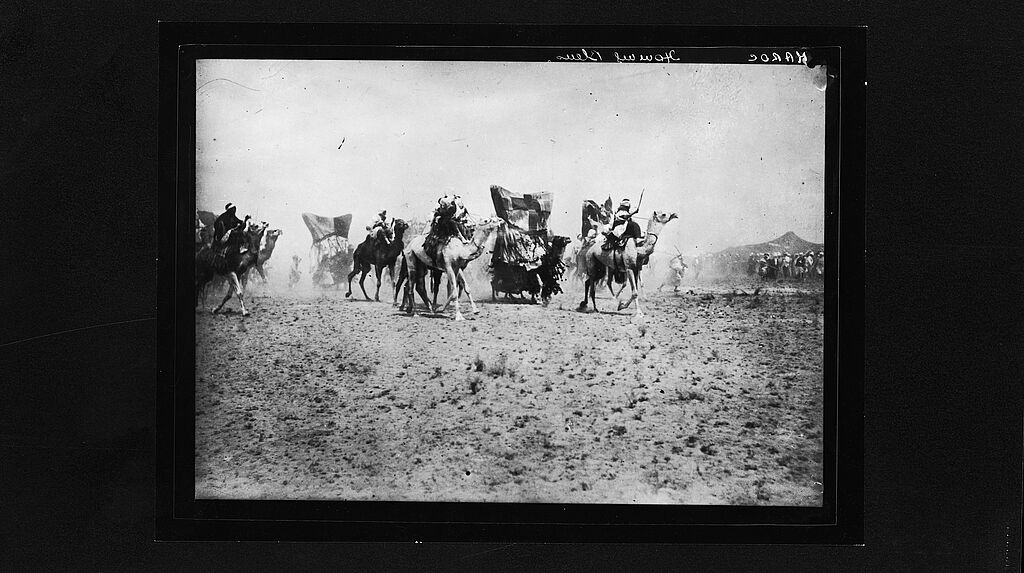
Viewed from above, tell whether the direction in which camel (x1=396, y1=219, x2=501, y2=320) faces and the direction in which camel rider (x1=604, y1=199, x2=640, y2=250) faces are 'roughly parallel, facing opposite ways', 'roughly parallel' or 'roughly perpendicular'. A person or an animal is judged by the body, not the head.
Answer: roughly parallel

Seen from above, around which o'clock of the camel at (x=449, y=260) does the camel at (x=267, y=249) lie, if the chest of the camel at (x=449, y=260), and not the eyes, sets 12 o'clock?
the camel at (x=267, y=249) is roughly at 6 o'clock from the camel at (x=449, y=260).

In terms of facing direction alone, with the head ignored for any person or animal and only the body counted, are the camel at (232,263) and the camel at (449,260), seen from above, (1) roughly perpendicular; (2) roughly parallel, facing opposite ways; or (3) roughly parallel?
roughly parallel

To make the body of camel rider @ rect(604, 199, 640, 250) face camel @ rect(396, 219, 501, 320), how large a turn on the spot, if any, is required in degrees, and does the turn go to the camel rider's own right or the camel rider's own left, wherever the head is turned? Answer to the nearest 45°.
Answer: approximately 180°

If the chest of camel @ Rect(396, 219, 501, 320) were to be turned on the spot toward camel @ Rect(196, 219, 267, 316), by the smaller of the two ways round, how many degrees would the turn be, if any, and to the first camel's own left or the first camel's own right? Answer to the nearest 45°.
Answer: approximately 180°

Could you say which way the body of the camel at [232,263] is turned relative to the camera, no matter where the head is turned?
to the viewer's right

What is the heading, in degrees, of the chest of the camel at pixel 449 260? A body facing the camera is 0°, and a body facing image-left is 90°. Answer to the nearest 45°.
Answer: approximately 270°

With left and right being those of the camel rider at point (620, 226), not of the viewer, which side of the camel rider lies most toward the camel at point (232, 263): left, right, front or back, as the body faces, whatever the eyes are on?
back

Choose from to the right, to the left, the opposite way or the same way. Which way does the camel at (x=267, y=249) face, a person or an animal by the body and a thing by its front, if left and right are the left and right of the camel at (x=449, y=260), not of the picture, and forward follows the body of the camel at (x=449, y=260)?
the same way

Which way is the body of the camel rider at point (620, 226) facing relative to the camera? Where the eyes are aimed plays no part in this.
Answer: to the viewer's right

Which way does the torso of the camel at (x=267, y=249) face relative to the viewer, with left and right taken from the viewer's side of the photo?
facing to the right of the viewer

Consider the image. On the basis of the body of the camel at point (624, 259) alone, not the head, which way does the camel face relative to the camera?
to the viewer's right

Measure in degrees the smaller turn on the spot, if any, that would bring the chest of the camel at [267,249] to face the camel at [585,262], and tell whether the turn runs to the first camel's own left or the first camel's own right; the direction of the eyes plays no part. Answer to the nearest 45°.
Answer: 0° — it already faces it

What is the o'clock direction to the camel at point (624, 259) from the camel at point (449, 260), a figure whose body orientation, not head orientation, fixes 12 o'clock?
the camel at point (624, 259) is roughly at 12 o'clock from the camel at point (449, 260).

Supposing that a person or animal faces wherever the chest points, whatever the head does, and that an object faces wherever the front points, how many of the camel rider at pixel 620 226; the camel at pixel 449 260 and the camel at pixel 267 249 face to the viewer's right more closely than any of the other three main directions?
3

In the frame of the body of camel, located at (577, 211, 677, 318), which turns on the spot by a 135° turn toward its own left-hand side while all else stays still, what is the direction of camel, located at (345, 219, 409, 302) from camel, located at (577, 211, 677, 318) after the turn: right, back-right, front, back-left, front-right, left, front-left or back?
front-left
